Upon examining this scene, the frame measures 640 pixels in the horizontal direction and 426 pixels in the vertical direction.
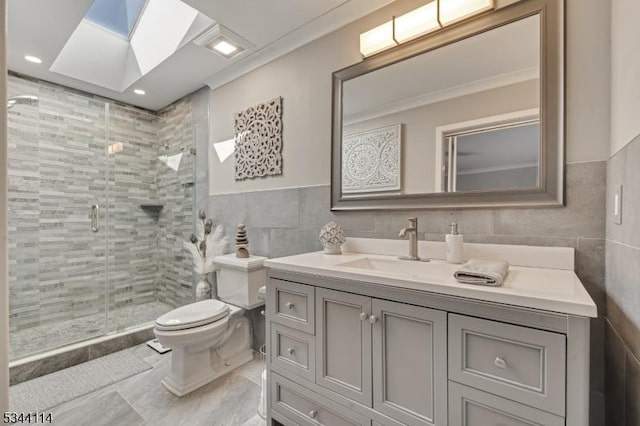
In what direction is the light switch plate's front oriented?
to the viewer's left

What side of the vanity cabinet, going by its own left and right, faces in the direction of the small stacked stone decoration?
right

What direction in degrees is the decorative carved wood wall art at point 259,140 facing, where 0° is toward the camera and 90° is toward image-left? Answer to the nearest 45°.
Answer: approximately 45°

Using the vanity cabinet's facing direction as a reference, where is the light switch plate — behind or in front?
behind

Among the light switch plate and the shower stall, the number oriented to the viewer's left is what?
1

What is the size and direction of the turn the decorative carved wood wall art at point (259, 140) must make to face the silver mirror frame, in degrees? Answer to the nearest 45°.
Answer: approximately 90° to its left

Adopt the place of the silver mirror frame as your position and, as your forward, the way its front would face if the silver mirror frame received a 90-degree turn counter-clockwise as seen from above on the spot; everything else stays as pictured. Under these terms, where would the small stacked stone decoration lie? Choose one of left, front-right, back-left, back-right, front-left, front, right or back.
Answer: back-right

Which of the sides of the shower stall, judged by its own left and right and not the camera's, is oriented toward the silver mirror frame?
front
